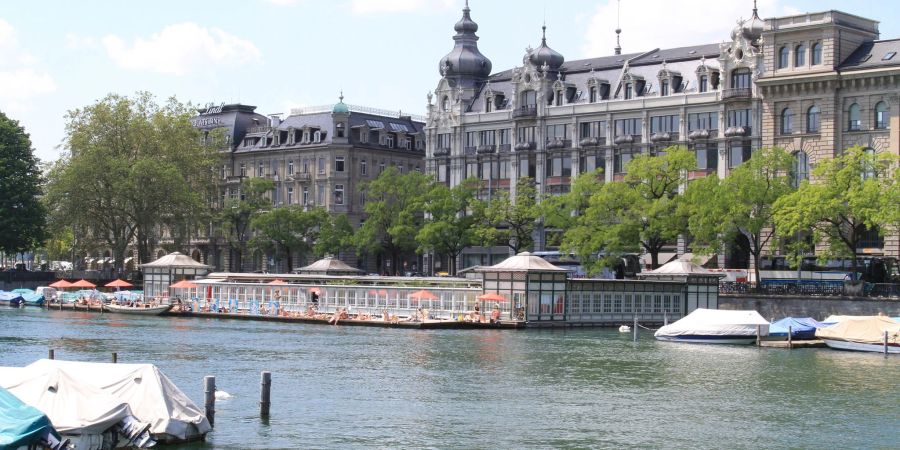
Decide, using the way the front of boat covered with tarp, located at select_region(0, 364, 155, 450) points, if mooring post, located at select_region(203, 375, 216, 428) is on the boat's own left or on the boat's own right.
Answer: on the boat's own right

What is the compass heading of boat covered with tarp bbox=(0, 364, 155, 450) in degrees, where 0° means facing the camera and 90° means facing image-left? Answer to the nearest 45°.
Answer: approximately 135°
